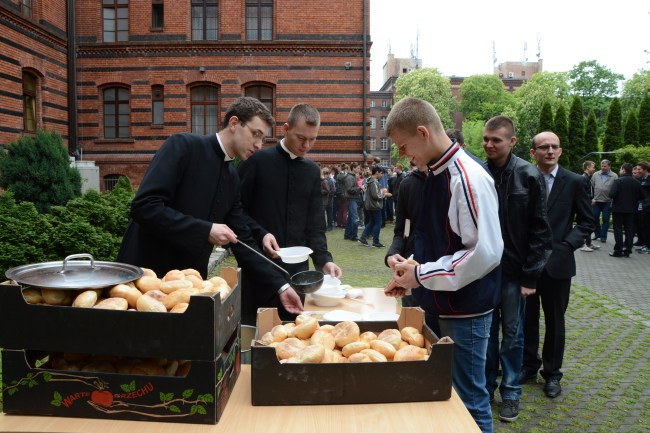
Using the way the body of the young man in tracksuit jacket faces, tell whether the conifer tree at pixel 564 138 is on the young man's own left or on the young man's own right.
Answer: on the young man's own right

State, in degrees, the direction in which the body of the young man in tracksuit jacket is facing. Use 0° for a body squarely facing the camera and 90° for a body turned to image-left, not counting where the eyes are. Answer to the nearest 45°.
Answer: approximately 90°

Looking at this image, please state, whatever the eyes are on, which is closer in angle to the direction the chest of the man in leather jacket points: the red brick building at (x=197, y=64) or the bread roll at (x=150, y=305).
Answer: the bread roll

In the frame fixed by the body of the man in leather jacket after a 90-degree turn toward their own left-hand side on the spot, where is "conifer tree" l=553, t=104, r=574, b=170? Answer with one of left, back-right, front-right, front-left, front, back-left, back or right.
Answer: back-left

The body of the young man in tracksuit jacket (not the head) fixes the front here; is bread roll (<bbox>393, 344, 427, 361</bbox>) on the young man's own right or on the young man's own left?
on the young man's own left

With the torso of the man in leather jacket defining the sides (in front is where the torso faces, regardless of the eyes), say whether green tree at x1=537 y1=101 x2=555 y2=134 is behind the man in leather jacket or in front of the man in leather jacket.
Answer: behind

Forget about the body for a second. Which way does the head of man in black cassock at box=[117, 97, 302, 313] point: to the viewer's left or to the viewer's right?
to the viewer's right

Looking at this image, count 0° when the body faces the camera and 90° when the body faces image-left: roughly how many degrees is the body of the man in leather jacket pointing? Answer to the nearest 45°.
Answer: approximately 45°

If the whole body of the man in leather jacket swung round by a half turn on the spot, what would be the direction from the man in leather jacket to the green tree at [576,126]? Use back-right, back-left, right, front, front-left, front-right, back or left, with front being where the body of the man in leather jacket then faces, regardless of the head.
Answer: front-left
